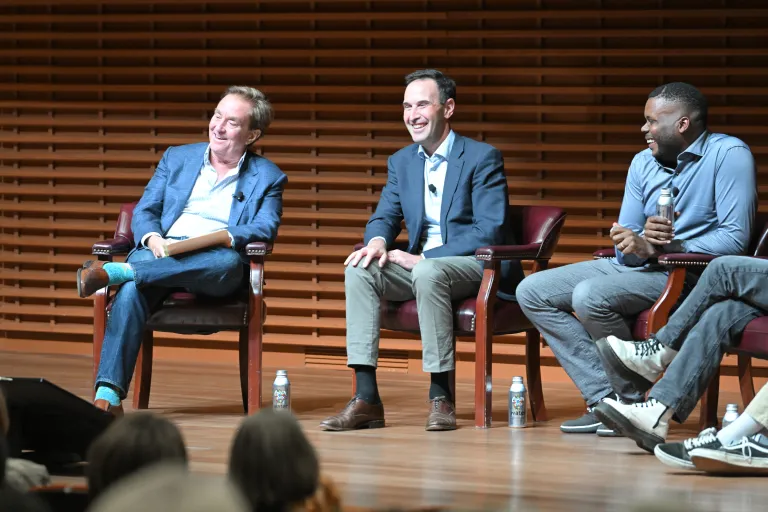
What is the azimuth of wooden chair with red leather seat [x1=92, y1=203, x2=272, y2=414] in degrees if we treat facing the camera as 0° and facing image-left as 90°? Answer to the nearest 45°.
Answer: approximately 0°

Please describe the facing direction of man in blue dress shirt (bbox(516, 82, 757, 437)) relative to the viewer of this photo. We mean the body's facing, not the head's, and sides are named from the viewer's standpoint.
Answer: facing the viewer and to the left of the viewer

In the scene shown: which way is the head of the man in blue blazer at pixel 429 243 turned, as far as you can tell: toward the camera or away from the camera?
toward the camera

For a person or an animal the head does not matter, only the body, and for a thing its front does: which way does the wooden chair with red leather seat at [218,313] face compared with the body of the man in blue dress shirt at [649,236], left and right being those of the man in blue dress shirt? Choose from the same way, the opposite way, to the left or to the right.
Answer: to the left

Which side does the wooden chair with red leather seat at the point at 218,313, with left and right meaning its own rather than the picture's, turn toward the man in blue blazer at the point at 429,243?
left

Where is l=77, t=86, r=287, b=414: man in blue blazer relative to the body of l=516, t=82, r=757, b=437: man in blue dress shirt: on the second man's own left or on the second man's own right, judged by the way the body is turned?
on the second man's own right

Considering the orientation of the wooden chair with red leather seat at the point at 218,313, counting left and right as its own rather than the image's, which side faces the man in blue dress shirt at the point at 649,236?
left

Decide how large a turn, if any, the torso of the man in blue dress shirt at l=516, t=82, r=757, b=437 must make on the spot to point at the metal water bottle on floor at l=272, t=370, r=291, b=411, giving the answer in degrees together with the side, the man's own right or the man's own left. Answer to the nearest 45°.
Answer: approximately 45° to the man's own right

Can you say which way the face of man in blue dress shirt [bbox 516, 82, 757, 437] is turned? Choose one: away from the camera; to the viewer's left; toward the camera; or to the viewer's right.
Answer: to the viewer's left

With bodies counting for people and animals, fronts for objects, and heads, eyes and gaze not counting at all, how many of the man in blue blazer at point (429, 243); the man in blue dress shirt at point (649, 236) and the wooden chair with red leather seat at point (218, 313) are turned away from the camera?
0

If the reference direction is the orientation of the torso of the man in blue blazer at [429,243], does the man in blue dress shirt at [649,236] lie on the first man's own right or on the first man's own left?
on the first man's own left

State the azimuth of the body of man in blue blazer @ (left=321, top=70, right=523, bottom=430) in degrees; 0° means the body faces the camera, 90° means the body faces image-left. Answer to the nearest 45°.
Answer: approximately 45°

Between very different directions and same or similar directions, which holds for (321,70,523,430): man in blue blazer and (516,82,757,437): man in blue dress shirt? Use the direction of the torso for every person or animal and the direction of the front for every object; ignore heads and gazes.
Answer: same or similar directions
